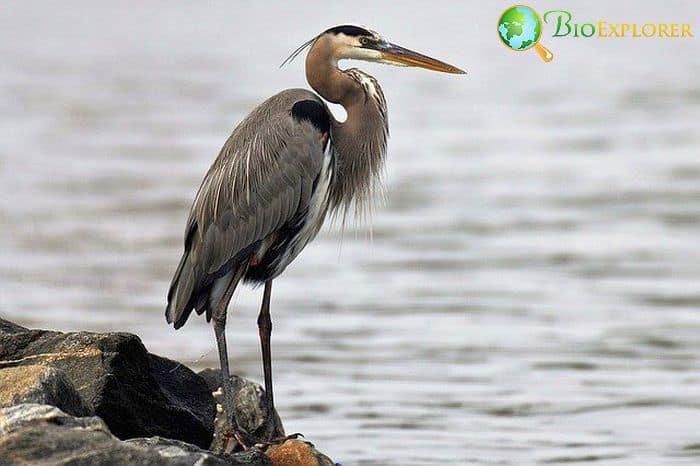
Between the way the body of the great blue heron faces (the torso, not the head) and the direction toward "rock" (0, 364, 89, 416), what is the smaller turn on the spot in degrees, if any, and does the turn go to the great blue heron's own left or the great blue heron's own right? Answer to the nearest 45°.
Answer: approximately 135° to the great blue heron's own right

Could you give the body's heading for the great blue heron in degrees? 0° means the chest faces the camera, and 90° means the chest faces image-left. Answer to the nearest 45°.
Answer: approximately 270°

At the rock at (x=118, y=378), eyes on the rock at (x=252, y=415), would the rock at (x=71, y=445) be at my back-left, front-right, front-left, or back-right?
back-right
